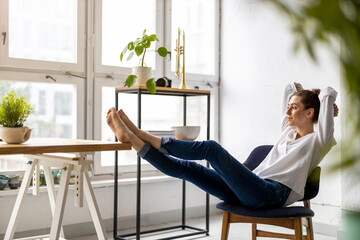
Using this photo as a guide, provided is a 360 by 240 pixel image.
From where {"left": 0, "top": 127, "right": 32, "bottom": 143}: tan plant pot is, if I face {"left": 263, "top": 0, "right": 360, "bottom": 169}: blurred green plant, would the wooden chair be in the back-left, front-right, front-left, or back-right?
front-left

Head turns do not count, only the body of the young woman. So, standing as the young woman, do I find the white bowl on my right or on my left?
on my right

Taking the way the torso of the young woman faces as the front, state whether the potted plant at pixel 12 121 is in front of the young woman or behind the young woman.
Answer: in front

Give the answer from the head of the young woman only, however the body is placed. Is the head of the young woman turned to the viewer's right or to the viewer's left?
to the viewer's left

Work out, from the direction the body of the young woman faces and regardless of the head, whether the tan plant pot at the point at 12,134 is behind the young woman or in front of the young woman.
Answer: in front

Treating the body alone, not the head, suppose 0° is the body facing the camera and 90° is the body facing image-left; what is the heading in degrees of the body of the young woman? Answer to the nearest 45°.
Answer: approximately 90°

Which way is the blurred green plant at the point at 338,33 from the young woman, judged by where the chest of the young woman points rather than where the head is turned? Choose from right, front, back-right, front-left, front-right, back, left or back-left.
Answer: left

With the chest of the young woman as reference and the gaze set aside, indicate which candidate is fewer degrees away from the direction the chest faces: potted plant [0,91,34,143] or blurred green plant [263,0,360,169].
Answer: the potted plant
